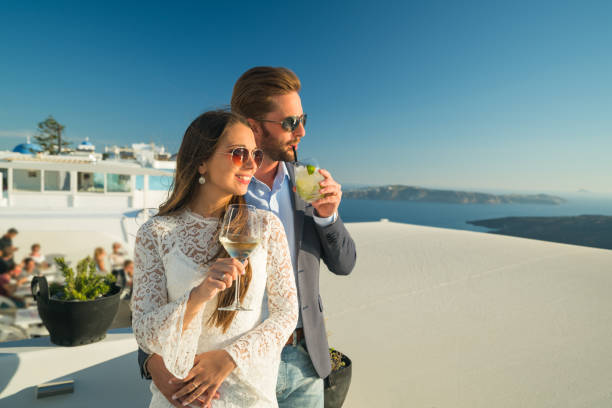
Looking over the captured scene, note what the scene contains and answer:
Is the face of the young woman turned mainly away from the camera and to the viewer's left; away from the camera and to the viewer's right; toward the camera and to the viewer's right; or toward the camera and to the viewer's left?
toward the camera and to the viewer's right

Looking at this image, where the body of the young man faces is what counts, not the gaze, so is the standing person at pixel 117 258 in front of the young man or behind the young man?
behind

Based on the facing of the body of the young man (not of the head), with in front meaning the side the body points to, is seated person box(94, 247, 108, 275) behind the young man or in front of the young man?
behind

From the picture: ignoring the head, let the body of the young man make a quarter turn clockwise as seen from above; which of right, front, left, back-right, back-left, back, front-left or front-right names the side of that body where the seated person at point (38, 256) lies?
right

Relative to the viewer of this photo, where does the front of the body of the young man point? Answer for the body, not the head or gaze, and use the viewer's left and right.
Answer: facing the viewer and to the right of the viewer

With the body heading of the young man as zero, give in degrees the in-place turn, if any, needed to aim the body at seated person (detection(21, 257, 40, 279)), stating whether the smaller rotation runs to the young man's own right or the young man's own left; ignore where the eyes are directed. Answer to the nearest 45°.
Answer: approximately 180°

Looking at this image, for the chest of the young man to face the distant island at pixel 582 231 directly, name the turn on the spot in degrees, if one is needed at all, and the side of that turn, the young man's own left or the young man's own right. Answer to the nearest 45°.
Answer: approximately 90° to the young man's own left

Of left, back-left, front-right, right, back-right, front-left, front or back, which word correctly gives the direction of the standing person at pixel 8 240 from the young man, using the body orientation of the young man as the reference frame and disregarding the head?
back
